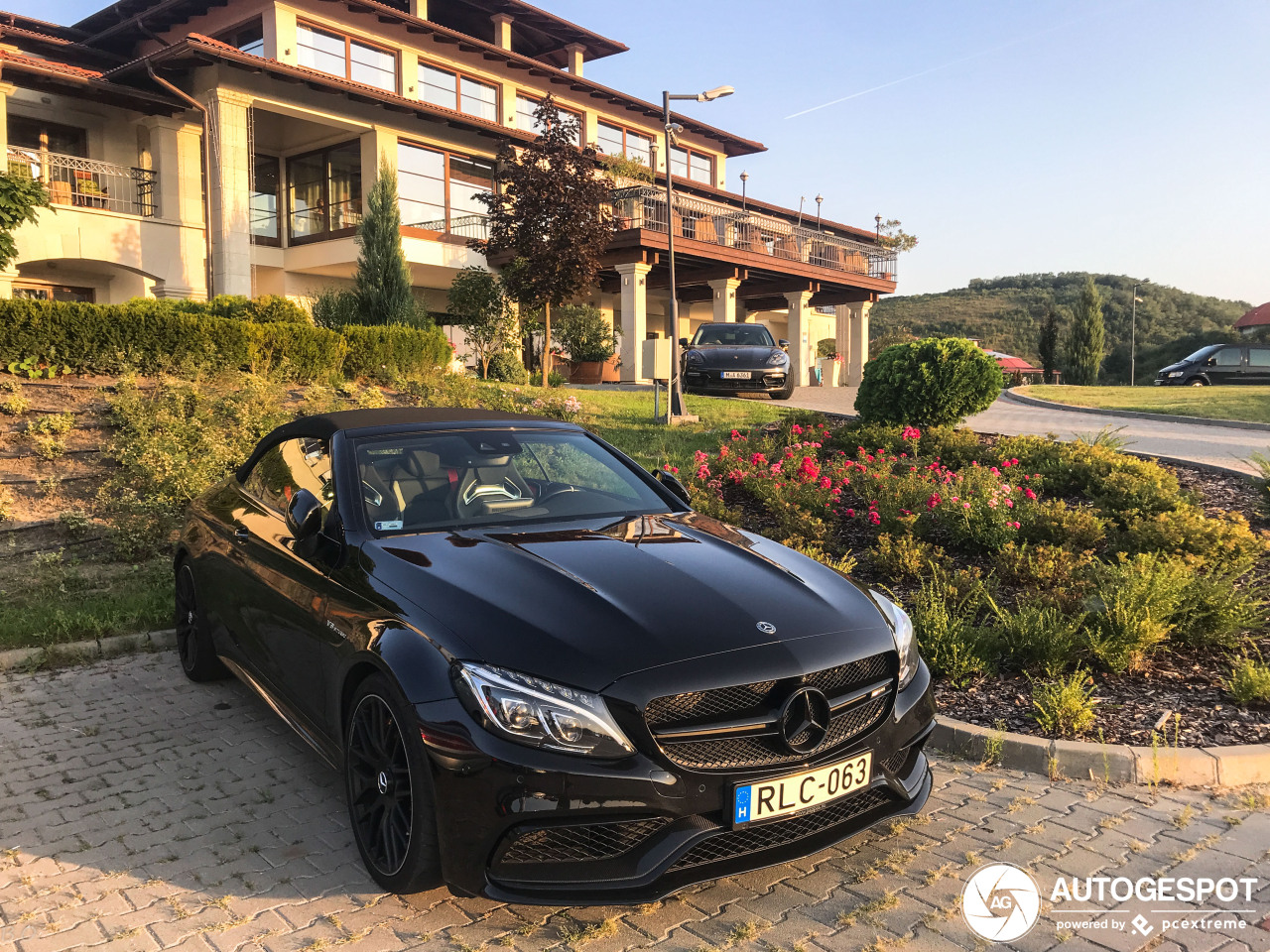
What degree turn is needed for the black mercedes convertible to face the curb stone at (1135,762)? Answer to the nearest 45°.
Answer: approximately 45° to its left

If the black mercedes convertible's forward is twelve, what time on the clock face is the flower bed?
The flower bed is roughly at 9 o'clock from the black mercedes convertible.

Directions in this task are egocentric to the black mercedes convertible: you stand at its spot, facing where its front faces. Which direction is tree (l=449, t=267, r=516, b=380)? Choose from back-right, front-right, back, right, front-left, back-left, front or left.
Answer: back-left

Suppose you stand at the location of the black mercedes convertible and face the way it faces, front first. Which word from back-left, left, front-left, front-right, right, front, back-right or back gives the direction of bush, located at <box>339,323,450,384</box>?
back-left

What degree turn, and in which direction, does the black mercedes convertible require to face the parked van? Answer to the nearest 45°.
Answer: approximately 90° to its left

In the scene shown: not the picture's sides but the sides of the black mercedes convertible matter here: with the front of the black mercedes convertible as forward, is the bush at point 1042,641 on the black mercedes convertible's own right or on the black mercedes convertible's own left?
on the black mercedes convertible's own left

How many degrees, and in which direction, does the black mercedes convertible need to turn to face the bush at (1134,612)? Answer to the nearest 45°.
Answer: approximately 90° to its left

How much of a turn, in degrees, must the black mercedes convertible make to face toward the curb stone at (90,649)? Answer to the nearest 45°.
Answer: approximately 180°

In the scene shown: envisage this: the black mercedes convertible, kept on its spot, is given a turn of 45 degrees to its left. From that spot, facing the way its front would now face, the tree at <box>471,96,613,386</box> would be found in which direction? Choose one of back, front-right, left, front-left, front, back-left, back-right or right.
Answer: left

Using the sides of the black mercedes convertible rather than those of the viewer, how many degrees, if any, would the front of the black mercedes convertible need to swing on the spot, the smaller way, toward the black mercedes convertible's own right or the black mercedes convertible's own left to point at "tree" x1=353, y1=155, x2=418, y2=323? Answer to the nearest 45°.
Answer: approximately 135° to the black mercedes convertible's own left
